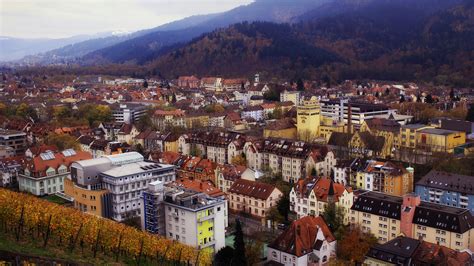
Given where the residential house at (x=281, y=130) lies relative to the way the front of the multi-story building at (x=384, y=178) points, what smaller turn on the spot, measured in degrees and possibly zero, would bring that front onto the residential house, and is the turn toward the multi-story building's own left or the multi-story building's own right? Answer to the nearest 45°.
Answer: approximately 90° to the multi-story building's own right

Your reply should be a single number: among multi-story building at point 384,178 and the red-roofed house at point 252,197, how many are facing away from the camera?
0

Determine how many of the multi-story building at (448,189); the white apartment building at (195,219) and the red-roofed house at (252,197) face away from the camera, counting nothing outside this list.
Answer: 0

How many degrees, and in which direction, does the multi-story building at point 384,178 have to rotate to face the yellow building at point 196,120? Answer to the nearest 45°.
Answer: approximately 90° to its right

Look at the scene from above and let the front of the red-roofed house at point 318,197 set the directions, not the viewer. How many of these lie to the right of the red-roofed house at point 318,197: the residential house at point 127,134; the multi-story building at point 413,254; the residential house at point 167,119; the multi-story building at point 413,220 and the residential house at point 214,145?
3

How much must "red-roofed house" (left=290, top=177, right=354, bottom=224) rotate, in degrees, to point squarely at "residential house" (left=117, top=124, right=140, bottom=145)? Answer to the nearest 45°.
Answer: approximately 90° to its right

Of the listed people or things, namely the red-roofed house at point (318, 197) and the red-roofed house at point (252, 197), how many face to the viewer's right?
0

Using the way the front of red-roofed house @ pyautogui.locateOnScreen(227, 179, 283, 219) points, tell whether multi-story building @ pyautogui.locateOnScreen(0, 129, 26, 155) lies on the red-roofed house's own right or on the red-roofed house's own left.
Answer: on the red-roofed house's own right

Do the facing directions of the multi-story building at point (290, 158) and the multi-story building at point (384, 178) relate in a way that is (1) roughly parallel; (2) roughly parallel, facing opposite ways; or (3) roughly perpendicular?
roughly parallel

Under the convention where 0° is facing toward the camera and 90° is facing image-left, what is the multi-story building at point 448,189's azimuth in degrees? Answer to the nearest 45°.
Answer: approximately 45°

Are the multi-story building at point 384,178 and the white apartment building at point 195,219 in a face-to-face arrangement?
no

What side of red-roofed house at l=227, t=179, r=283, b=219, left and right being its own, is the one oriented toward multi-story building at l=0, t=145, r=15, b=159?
right
